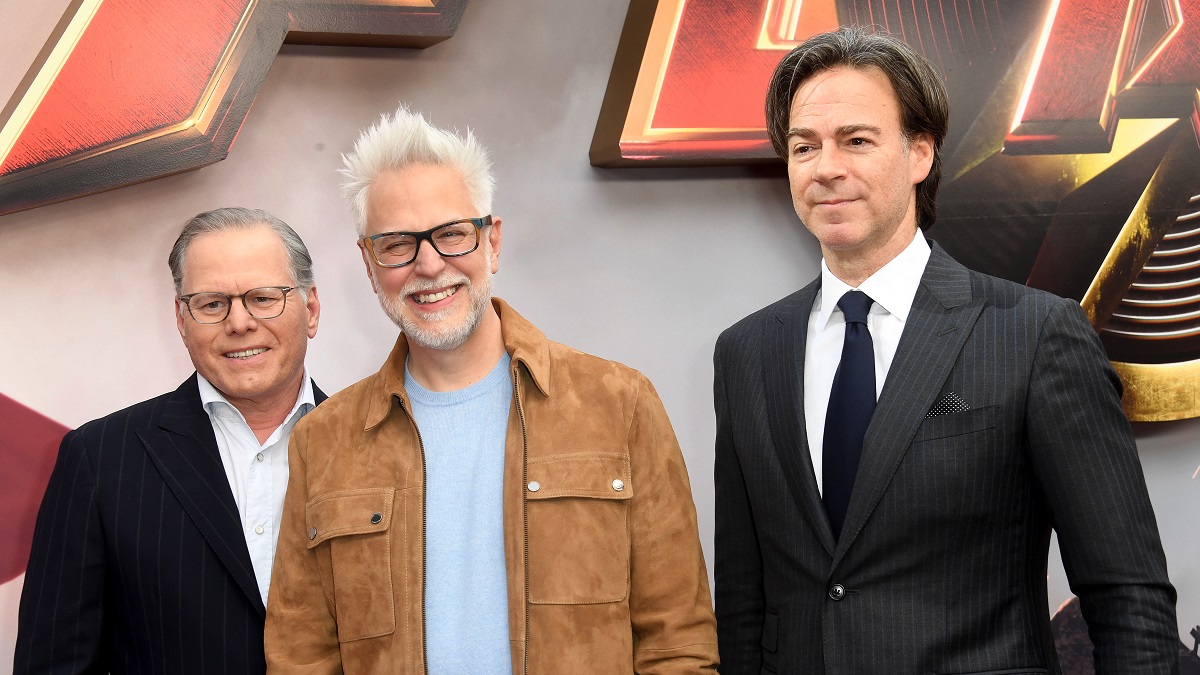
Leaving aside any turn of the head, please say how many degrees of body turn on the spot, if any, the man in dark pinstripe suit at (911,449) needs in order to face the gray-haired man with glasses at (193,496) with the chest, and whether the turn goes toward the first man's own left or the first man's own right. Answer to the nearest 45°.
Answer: approximately 45° to the first man's own right

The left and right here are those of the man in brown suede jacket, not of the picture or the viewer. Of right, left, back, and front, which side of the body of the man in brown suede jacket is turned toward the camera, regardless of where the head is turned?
front

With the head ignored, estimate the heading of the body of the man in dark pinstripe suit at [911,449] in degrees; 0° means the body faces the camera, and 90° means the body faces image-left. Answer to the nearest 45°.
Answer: approximately 45°

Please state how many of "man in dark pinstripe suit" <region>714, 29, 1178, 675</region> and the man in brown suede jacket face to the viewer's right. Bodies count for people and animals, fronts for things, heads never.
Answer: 0

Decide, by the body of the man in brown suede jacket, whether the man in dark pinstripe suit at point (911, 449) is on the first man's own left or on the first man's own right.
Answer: on the first man's own left

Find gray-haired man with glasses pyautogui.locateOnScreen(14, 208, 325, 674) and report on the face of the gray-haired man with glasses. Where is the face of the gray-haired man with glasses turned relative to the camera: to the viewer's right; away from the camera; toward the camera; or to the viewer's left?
toward the camera
